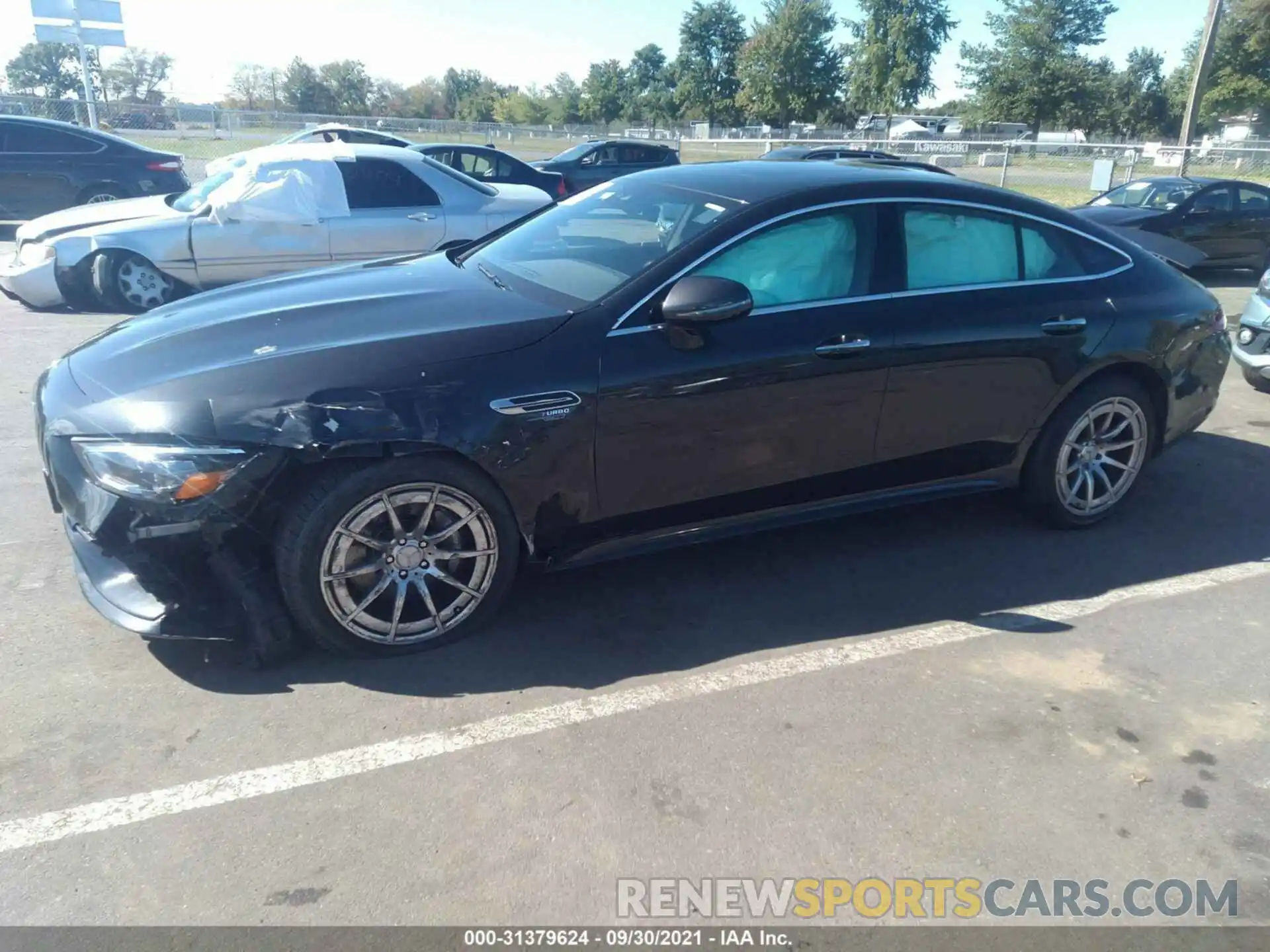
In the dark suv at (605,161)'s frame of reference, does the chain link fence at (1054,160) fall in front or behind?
behind

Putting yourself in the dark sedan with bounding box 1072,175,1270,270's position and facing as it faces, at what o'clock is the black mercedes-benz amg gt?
The black mercedes-benz amg gt is roughly at 11 o'clock from the dark sedan.

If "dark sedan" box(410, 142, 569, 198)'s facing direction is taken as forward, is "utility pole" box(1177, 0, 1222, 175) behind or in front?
behind

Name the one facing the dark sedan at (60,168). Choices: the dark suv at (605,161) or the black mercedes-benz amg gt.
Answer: the dark suv at (605,161)

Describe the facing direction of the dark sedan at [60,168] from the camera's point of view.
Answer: facing to the left of the viewer

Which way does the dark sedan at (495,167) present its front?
to the viewer's left

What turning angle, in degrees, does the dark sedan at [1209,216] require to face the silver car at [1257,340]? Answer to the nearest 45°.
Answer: approximately 45° to its left

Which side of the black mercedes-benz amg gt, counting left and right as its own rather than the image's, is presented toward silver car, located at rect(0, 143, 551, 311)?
right

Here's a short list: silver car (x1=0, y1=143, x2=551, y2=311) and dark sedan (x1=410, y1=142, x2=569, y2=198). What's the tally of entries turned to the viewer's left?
2

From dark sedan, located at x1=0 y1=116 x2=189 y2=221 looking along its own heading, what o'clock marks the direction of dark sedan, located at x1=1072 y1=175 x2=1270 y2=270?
dark sedan, located at x1=1072 y1=175 x2=1270 y2=270 is roughly at 7 o'clock from dark sedan, located at x1=0 y1=116 x2=189 y2=221.

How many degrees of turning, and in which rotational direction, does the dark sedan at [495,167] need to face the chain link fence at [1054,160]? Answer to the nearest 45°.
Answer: approximately 135° to its right

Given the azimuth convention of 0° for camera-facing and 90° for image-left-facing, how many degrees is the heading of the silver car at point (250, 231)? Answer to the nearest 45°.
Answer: approximately 90°

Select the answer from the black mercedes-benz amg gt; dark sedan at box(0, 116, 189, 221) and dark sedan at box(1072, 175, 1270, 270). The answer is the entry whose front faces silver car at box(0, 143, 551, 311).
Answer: dark sedan at box(1072, 175, 1270, 270)
